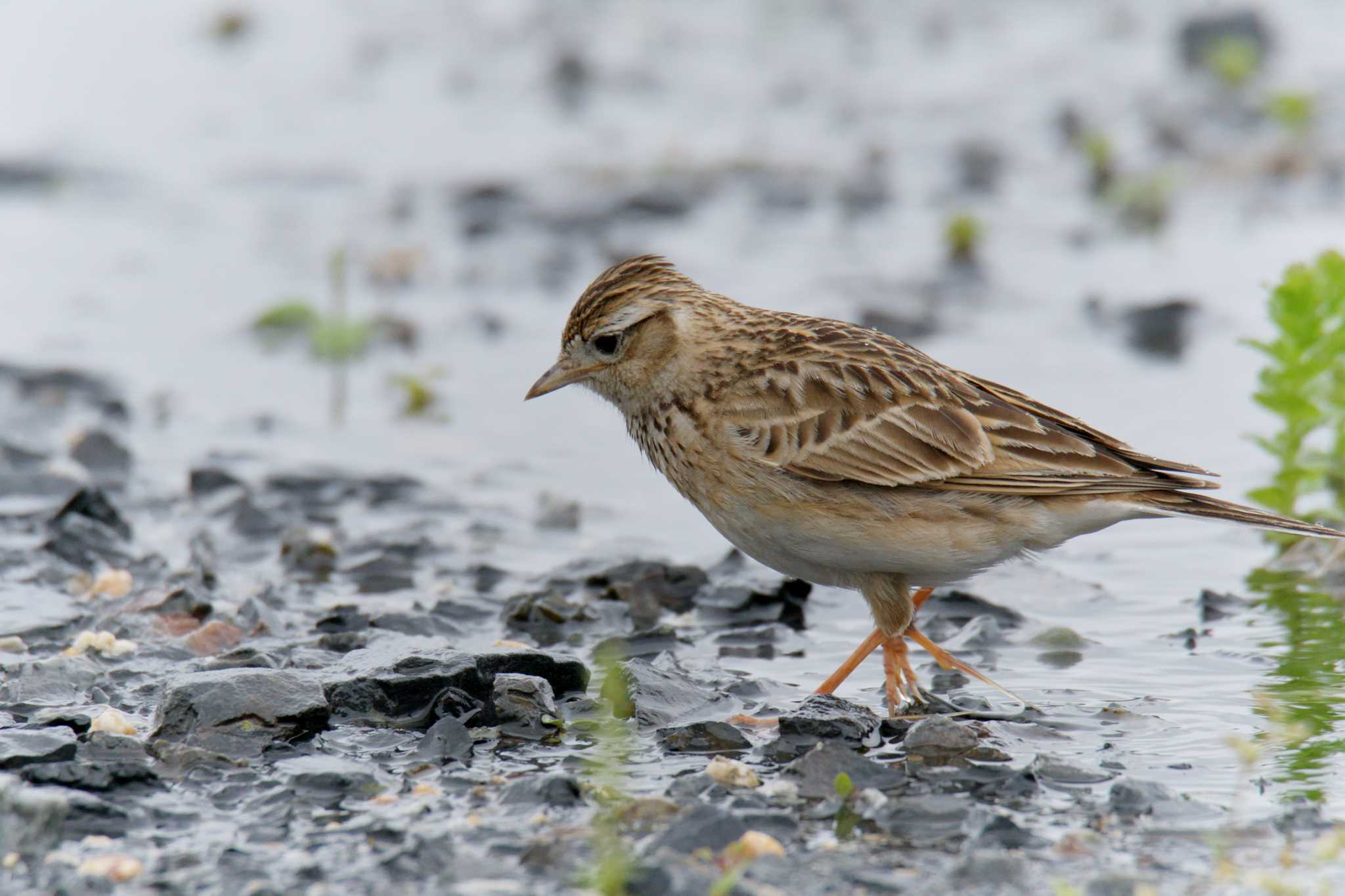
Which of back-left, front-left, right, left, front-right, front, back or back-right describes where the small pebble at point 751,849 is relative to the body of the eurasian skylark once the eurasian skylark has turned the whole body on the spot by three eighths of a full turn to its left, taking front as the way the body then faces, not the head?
front-right

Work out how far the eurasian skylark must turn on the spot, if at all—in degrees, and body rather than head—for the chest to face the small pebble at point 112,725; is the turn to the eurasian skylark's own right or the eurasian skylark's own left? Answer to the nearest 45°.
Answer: approximately 45° to the eurasian skylark's own left

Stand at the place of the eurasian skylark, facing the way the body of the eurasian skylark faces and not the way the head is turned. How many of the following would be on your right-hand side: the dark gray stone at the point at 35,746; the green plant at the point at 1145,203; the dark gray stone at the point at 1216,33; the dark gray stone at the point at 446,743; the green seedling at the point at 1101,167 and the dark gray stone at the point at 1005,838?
3

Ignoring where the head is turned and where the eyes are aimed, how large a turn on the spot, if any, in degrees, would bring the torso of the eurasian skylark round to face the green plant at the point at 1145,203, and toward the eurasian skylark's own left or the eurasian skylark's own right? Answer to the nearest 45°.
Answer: approximately 90° to the eurasian skylark's own right

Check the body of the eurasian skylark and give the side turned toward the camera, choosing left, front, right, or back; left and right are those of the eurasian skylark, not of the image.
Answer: left

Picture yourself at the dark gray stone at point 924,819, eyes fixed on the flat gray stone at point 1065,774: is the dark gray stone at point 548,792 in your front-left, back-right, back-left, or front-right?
back-left

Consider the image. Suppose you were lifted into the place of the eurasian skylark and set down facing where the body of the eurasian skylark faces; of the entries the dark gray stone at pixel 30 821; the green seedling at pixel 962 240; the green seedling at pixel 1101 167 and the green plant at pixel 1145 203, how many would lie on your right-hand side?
3

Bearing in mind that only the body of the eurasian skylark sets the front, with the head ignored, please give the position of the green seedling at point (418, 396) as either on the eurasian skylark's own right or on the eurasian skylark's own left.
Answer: on the eurasian skylark's own right

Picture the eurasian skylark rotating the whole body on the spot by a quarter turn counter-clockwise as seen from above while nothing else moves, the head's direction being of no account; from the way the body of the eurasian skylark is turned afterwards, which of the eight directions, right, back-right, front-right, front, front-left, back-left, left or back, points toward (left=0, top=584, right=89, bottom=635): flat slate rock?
right

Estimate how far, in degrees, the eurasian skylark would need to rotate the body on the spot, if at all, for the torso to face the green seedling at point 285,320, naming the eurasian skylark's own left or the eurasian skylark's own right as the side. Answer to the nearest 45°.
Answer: approximately 45° to the eurasian skylark's own right

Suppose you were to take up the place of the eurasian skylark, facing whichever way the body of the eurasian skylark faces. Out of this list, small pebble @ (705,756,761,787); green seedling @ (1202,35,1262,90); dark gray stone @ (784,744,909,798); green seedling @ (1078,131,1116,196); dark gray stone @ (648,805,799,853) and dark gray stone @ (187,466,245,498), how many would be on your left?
3

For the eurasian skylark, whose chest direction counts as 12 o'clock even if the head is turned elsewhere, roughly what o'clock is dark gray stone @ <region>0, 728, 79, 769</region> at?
The dark gray stone is roughly at 11 o'clock from the eurasian skylark.

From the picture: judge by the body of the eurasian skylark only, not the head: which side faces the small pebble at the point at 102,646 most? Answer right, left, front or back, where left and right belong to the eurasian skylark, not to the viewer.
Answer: front

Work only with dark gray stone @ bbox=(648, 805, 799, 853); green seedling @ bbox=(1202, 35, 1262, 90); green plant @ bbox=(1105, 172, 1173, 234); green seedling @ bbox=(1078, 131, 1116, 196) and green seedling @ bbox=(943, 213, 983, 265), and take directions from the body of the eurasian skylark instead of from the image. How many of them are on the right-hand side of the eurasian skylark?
4

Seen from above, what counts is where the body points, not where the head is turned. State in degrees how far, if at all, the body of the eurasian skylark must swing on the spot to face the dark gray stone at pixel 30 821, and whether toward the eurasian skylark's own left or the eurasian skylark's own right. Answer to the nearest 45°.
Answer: approximately 45° to the eurasian skylark's own left

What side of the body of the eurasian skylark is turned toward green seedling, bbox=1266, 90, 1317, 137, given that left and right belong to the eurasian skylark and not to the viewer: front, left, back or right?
right

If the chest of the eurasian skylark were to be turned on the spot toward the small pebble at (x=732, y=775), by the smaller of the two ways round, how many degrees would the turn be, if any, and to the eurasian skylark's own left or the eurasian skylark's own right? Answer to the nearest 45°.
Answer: approximately 90° to the eurasian skylark's own left

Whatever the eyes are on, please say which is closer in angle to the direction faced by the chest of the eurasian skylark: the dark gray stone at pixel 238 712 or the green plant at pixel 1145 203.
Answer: the dark gray stone
